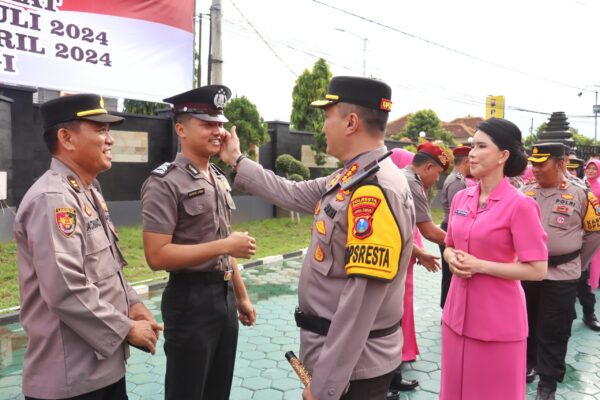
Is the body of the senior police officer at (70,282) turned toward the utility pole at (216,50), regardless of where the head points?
no

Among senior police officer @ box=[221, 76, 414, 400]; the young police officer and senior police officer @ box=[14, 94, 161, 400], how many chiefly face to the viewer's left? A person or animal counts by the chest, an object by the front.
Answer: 1

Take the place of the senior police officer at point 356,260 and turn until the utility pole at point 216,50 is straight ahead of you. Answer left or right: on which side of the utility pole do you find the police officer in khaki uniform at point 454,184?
right

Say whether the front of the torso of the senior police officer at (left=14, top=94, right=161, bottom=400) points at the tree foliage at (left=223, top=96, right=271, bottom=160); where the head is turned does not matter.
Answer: no

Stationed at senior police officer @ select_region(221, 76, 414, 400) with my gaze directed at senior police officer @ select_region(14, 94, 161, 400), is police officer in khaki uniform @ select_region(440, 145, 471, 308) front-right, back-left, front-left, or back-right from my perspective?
back-right

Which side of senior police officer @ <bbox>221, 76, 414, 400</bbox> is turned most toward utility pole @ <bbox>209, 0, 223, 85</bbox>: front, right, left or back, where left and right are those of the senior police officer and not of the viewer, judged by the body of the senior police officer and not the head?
right

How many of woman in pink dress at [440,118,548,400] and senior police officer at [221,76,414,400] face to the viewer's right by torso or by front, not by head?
0

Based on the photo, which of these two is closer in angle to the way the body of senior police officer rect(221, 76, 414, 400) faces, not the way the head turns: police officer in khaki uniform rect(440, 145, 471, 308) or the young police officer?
the young police officer

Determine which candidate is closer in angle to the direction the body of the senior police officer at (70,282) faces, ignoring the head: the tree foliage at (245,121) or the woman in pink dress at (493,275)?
the woman in pink dress

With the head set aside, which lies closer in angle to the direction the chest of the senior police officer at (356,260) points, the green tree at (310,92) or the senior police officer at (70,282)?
the senior police officer

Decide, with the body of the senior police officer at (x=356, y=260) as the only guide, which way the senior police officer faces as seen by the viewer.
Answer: to the viewer's left

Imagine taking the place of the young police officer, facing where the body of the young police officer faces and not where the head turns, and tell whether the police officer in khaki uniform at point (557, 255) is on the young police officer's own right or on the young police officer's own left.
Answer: on the young police officer's own left

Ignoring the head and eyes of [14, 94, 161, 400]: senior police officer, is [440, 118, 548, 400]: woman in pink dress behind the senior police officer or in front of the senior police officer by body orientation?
in front

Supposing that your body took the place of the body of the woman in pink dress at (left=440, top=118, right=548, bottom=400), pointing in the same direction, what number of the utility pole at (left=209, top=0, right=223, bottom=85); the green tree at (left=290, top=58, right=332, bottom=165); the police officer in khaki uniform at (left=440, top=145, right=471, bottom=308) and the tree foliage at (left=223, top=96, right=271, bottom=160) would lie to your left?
0

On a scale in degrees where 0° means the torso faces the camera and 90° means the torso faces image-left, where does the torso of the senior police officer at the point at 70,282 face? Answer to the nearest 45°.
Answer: approximately 270°

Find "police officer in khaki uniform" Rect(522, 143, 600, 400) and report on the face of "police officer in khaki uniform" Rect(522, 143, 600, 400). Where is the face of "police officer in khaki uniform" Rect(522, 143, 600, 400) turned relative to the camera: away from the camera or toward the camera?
toward the camera

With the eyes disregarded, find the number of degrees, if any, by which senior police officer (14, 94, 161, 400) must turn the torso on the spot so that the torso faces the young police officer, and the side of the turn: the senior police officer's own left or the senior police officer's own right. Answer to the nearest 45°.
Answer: approximately 45° to the senior police officer's own left
